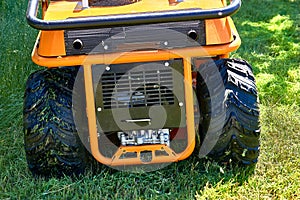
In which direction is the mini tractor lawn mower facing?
away from the camera
